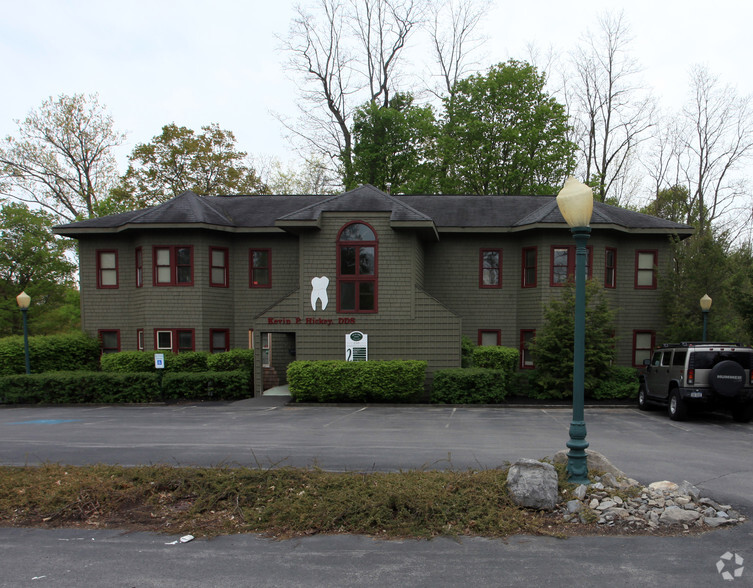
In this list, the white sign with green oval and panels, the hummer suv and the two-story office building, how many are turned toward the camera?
2

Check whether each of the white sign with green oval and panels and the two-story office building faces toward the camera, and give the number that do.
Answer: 2

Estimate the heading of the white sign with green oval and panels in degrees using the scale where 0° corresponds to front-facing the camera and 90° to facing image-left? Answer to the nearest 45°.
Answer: approximately 0°

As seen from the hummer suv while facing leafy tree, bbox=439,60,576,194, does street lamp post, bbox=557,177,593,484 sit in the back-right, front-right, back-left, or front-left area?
back-left
